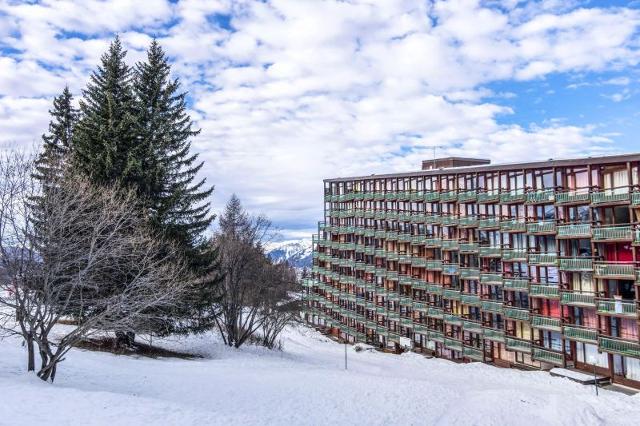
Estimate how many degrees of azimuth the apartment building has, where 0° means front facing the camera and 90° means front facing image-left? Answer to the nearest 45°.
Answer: approximately 45°

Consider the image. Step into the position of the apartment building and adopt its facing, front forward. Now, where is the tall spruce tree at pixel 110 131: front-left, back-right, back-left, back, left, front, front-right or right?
front

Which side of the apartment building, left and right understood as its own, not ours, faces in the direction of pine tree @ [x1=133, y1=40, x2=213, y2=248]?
front
